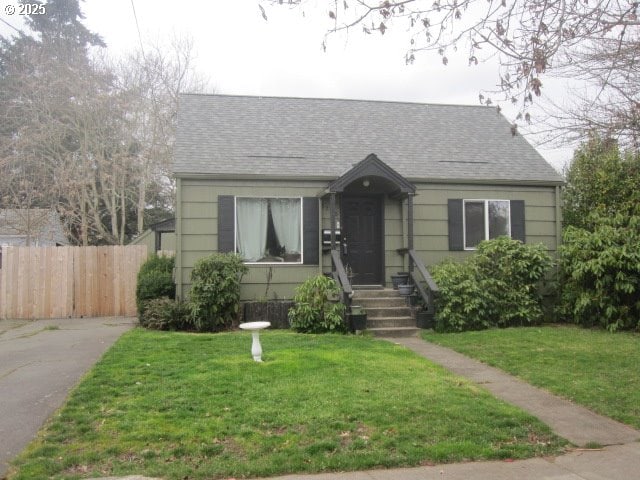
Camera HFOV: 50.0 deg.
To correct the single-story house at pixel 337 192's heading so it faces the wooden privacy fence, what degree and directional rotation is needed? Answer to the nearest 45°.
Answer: approximately 90° to its right

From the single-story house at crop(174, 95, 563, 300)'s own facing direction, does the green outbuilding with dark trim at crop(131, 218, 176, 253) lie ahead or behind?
behind

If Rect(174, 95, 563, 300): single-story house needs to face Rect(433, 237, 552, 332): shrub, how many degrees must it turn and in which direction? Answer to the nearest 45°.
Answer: approximately 90° to its left

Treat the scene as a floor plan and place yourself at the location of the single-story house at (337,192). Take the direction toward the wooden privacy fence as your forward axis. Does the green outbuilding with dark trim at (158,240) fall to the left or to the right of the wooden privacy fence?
right

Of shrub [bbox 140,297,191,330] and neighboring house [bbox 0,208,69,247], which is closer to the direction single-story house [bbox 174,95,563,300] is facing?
the shrub

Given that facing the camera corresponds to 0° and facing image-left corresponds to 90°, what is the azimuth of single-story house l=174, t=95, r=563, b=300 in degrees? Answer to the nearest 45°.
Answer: approximately 0°

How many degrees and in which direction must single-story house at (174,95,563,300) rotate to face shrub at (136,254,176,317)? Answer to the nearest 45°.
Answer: approximately 90° to its right

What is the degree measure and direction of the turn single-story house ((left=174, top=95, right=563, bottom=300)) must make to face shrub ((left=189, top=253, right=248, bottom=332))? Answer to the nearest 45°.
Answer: approximately 45° to its right

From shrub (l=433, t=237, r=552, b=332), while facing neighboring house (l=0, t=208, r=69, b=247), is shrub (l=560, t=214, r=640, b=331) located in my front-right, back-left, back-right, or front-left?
back-right

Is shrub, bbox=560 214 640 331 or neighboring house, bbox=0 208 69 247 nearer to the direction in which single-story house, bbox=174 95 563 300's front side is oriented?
the shrub

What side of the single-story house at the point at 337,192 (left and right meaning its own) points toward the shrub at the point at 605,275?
left
